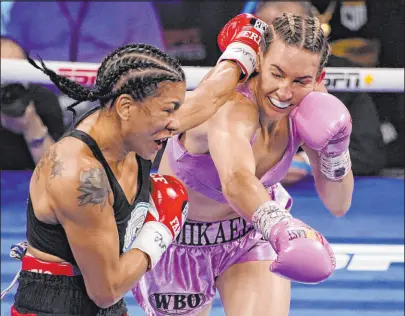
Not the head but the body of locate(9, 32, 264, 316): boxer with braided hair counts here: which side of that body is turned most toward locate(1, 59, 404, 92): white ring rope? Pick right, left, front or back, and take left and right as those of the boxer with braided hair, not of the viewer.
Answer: left

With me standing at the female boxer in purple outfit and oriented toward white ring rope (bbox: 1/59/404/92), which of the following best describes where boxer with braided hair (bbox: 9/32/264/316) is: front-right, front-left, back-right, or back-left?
back-left

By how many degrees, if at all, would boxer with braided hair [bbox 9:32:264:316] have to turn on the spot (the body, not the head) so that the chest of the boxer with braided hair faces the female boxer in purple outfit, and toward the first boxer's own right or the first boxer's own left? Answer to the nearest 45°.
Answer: approximately 45° to the first boxer's own left

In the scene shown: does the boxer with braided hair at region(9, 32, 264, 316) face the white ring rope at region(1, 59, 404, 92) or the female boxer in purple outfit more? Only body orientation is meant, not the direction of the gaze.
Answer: the female boxer in purple outfit

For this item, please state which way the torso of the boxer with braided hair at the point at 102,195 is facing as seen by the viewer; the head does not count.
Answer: to the viewer's right
